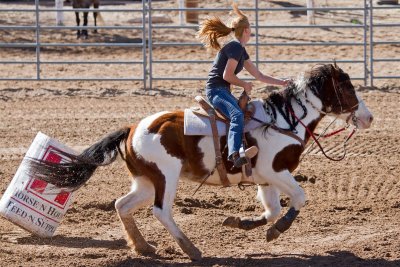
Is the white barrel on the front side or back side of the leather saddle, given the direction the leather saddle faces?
on the back side

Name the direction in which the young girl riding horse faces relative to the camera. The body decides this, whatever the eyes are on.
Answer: to the viewer's right

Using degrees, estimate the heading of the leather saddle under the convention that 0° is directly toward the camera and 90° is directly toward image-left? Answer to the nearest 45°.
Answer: approximately 270°

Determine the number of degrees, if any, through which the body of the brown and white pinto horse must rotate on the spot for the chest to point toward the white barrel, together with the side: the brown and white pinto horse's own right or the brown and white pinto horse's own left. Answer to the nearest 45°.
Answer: approximately 180°

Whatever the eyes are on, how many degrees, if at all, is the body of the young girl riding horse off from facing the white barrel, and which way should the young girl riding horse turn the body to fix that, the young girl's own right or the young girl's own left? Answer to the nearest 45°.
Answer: approximately 180°

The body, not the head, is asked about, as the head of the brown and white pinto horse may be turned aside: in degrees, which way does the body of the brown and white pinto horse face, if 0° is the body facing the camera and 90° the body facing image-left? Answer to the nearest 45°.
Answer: approximately 270°
